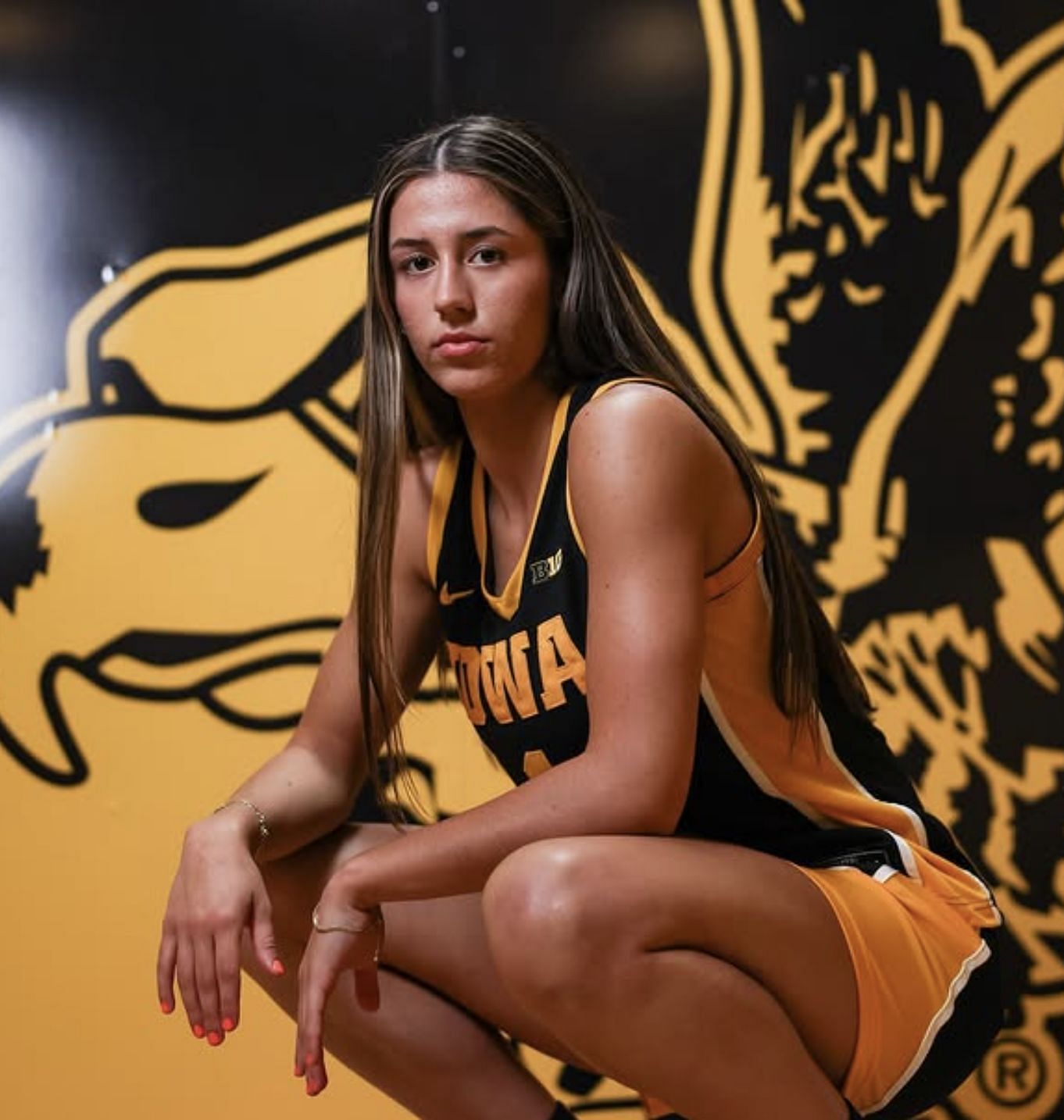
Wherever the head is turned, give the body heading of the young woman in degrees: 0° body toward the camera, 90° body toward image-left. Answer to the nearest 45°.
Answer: approximately 45°
